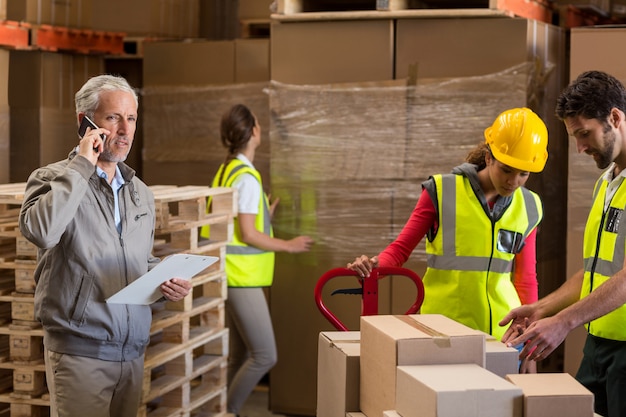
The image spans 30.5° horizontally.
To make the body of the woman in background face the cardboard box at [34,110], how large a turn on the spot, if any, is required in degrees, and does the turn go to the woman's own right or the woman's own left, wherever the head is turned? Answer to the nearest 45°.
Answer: approximately 135° to the woman's own left

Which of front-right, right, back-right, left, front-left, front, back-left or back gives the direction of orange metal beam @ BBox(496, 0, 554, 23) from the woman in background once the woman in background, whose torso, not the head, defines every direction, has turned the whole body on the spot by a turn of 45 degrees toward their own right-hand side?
front-left

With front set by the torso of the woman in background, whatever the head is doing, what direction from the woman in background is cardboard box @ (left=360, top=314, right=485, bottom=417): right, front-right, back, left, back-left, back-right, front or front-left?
right

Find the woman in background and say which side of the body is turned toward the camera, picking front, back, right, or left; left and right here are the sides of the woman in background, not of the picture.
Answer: right

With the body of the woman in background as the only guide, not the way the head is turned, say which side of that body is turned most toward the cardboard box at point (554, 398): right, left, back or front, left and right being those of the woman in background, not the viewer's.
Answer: right

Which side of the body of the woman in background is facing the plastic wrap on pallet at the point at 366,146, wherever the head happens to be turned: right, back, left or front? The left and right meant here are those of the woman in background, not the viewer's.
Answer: front

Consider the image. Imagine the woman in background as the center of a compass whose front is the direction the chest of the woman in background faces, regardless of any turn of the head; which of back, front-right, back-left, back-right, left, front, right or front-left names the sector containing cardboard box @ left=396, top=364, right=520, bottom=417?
right

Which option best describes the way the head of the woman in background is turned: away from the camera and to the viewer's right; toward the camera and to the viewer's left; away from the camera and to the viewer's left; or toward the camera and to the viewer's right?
away from the camera and to the viewer's right

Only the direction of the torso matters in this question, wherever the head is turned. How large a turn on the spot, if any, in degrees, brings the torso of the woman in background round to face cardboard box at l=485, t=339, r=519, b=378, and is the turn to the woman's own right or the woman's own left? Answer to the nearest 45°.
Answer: approximately 90° to the woman's own right
